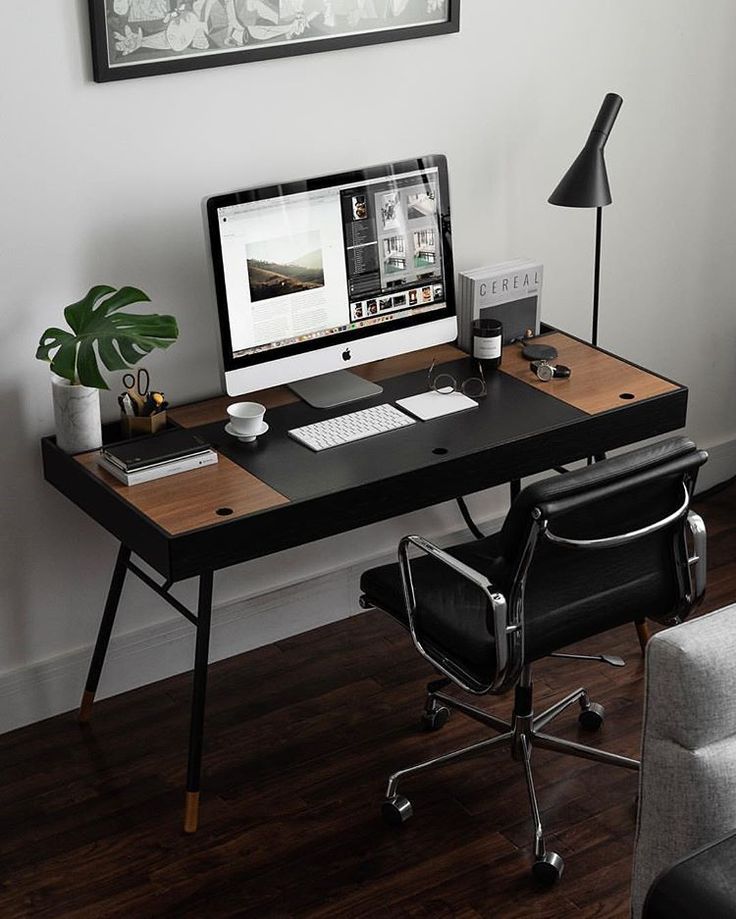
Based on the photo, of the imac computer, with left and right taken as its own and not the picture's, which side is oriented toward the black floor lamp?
left

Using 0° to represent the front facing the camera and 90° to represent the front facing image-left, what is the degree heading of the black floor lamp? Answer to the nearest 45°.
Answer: approximately 90°

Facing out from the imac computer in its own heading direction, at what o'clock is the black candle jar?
The black candle jar is roughly at 10 o'clock from the imac computer.

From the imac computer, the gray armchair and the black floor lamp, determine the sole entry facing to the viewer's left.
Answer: the black floor lamp

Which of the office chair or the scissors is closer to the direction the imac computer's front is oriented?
the office chair

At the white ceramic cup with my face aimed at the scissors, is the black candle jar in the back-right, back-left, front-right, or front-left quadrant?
back-right
